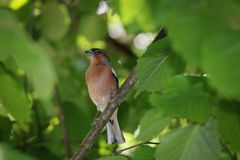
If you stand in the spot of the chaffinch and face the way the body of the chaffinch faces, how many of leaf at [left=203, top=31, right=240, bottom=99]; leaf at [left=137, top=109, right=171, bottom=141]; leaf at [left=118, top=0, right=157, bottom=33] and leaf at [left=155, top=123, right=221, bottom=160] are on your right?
0

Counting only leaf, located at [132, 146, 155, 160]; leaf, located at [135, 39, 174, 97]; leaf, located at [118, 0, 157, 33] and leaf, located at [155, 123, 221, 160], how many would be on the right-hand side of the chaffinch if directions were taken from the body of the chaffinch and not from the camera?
0

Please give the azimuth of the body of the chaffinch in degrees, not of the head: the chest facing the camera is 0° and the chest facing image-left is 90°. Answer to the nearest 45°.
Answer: approximately 45°

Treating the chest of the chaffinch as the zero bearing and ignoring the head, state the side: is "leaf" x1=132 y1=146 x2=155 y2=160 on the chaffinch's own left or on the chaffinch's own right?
on the chaffinch's own left

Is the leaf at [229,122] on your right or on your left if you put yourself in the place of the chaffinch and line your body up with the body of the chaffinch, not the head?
on your left

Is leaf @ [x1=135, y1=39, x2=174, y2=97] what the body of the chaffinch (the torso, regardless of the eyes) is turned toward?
no

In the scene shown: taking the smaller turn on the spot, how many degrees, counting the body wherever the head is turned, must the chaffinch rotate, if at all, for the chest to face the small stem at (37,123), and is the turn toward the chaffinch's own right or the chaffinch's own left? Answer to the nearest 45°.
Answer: approximately 45° to the chaffinch's own right
